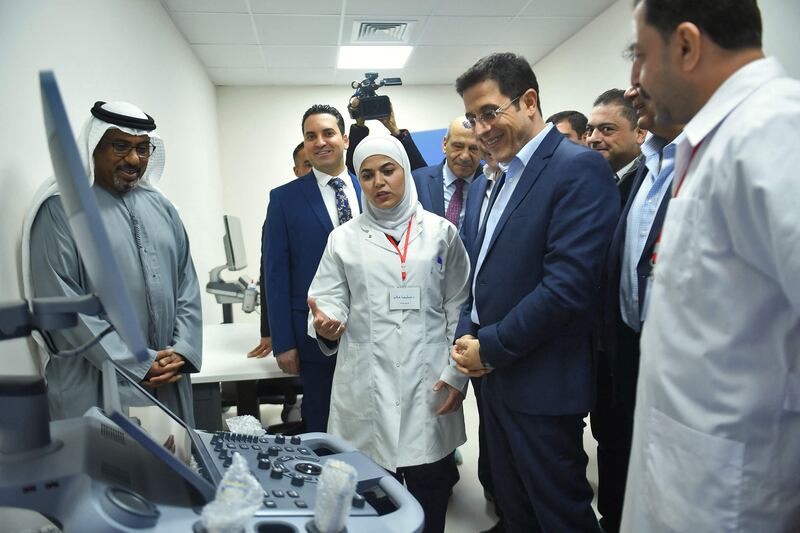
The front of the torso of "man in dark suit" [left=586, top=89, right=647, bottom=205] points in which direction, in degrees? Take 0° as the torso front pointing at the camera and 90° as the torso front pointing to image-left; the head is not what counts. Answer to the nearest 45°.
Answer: approximately 45°

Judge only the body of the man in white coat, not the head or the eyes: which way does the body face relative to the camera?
to the viewer's left

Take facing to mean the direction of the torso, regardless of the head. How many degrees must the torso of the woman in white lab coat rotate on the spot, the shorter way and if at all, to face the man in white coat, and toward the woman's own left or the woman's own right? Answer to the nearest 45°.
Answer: approximately 45° to the woman's own left

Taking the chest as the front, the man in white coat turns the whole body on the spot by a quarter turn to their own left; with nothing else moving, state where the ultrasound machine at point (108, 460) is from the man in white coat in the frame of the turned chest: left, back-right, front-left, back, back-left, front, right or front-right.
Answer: front-right

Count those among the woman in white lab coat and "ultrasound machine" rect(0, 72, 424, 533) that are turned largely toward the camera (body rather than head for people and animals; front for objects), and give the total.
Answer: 1

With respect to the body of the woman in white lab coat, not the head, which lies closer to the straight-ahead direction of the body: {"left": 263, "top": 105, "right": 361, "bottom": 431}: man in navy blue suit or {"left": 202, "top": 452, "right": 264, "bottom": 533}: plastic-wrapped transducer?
the plastic-wrapped transducer

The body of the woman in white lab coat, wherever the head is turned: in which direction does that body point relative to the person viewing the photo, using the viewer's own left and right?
facing the viewer

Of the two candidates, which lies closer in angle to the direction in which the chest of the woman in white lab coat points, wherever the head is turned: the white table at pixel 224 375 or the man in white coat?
the man in white coat

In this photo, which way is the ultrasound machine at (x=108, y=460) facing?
to the viewer's right

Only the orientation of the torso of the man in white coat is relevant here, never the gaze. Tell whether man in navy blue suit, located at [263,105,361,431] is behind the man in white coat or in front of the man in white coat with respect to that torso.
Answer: in front

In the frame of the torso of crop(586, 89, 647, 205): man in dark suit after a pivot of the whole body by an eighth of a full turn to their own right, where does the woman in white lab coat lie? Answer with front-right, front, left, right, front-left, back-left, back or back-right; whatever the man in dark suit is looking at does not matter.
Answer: front-left

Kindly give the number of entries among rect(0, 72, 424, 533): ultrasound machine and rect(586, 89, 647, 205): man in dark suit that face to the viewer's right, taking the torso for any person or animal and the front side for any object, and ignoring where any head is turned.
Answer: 1

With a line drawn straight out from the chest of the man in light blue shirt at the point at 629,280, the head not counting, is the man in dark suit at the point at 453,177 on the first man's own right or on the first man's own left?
on the first man's own right

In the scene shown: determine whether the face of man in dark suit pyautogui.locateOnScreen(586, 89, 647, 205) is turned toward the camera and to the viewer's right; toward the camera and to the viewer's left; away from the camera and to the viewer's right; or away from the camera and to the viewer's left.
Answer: toward the camera and to the viewer's left

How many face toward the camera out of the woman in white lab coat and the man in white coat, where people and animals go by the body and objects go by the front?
1
